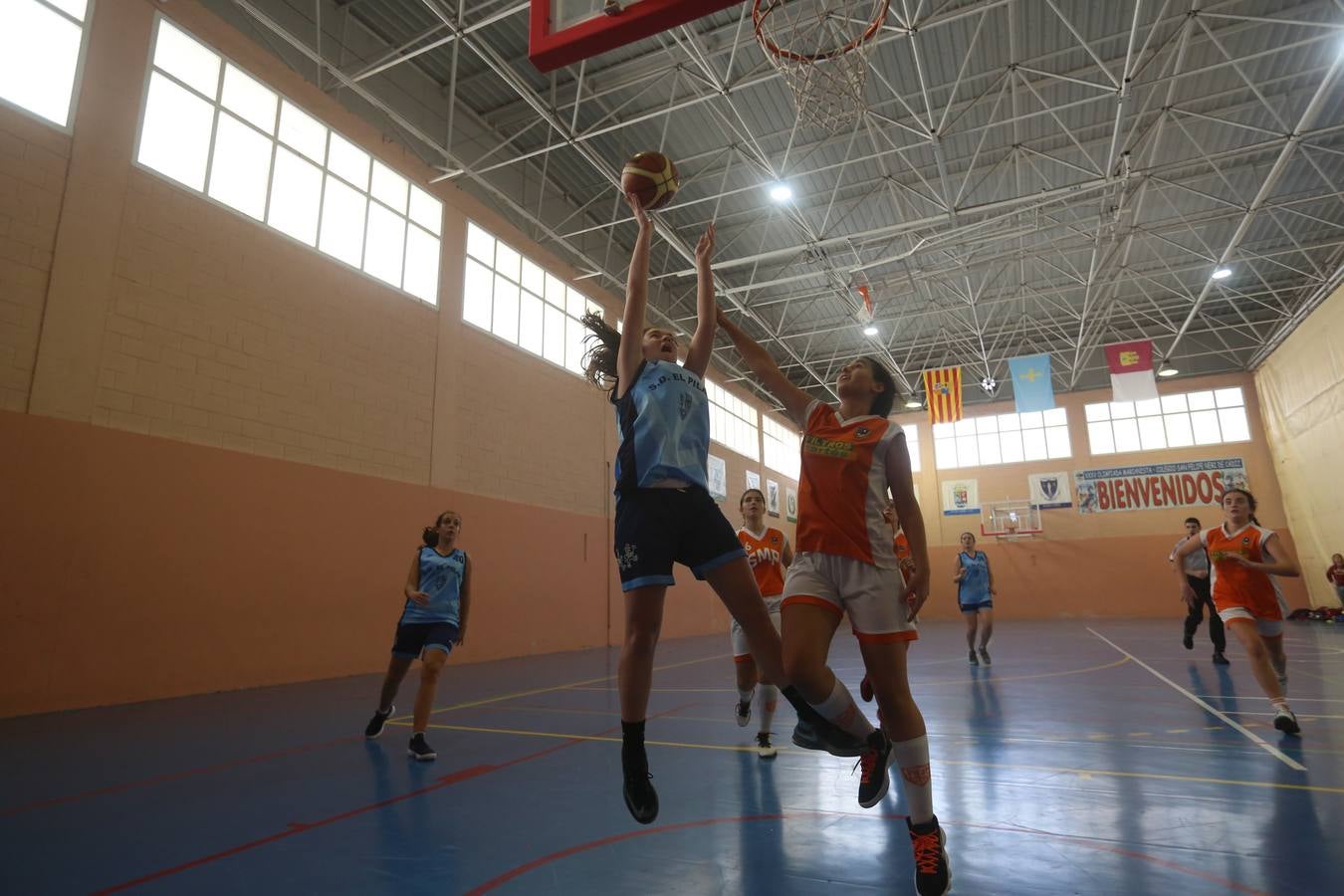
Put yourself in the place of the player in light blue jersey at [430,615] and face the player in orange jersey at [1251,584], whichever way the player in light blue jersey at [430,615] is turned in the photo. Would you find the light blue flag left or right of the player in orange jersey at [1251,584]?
left

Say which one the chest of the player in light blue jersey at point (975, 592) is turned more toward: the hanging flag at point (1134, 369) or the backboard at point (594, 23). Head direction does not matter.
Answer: the backboard

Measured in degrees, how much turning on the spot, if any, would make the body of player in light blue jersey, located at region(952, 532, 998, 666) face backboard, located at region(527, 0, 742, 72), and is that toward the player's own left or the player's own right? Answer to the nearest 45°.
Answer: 0° — they already face it

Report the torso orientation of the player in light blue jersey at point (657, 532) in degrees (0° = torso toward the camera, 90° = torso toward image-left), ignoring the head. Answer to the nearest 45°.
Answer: approximately 315°

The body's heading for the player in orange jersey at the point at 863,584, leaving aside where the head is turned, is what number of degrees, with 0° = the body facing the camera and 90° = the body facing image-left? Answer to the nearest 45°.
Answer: approximately 45°
